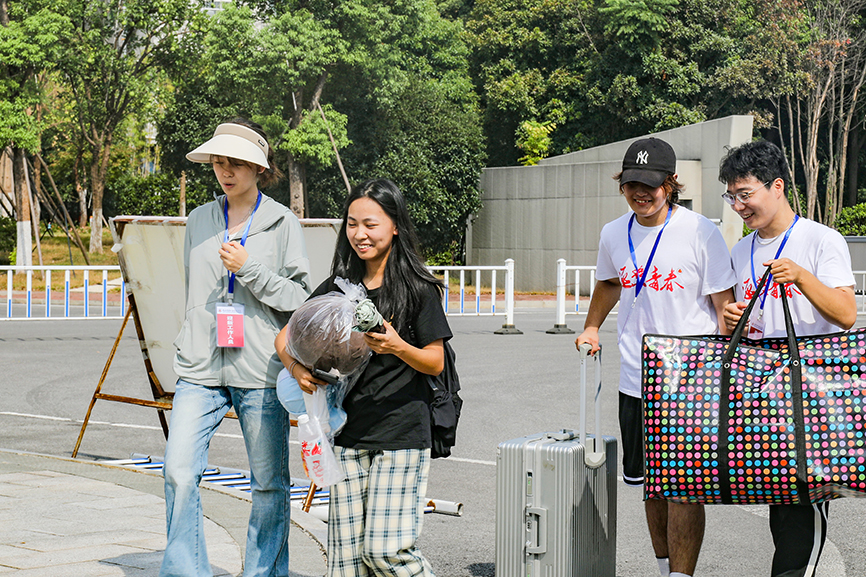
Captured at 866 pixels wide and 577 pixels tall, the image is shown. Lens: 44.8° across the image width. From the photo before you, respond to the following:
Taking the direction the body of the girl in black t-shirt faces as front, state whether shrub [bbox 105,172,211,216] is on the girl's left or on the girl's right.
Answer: on the girl's right

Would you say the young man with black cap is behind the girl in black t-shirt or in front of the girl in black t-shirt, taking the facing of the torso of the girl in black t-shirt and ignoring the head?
behind

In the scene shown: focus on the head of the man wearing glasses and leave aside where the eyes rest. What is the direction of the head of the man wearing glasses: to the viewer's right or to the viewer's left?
to the viewer's left

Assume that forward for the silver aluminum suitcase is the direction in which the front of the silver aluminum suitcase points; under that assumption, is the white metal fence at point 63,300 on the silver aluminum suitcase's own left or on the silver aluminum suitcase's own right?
on the silver aluminum suitcase's own right

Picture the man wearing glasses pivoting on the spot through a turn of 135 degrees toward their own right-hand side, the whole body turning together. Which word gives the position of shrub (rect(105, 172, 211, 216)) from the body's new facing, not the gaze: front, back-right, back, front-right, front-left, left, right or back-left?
front-left

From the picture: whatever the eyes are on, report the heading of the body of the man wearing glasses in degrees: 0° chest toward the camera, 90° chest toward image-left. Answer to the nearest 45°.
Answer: approximately 45°
